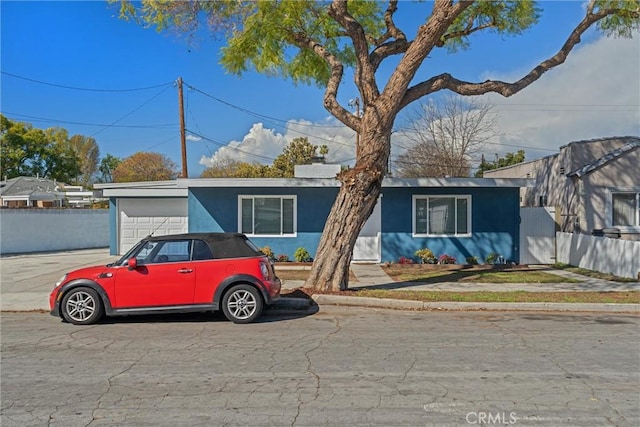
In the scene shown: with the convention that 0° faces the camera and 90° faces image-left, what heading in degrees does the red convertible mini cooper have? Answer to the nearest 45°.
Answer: approximately 90°

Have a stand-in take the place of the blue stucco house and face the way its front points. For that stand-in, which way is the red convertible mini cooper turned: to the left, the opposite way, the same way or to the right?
to the right

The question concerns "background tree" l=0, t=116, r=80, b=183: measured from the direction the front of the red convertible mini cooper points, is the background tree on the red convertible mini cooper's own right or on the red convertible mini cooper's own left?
on the red convertible mini cooper's own right

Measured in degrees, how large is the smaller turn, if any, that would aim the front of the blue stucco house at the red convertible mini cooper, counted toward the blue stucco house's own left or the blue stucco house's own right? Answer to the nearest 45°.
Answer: approximately 45° to the blue stucco house's own right

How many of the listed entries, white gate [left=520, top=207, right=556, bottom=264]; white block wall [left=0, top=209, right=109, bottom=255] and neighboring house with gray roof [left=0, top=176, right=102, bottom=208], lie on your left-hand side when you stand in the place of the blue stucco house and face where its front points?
1

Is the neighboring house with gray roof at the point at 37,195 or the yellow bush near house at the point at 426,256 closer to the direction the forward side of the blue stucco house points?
the yellow bush near house

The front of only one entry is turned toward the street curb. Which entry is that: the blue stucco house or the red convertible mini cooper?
the blue stucco house

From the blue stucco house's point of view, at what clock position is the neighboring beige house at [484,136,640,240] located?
The neighboring beige house is roughly at 9 o'clock from the blue stucco house.

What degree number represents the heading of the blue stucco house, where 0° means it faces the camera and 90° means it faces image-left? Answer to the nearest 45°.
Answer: approximately 0°

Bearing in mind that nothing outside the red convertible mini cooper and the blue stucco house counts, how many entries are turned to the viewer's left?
1

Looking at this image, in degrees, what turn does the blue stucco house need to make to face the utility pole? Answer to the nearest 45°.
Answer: approximately 135° to its right

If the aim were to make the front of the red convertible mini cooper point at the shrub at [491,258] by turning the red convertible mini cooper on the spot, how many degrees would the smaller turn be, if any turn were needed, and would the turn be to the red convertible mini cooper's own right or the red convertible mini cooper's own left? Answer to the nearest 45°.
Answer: approximately 135° to the red convertible mini cooper's own right

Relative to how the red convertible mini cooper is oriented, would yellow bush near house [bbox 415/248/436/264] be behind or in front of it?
behind

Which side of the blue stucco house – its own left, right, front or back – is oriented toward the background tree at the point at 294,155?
back

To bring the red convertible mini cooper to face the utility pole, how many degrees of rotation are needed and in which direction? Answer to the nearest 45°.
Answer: approximately 90° to its right
